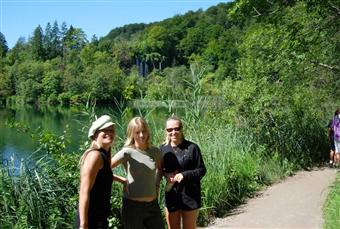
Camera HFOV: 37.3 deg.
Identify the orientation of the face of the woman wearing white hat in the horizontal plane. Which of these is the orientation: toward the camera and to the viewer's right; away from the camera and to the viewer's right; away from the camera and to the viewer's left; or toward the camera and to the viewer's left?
toward the camera and to the viewer's right

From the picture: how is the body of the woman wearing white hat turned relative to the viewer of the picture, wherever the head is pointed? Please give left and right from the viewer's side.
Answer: facing the viewer and to the right of the viewer

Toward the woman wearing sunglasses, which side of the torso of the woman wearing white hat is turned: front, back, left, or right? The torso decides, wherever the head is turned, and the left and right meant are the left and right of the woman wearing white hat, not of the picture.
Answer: front
